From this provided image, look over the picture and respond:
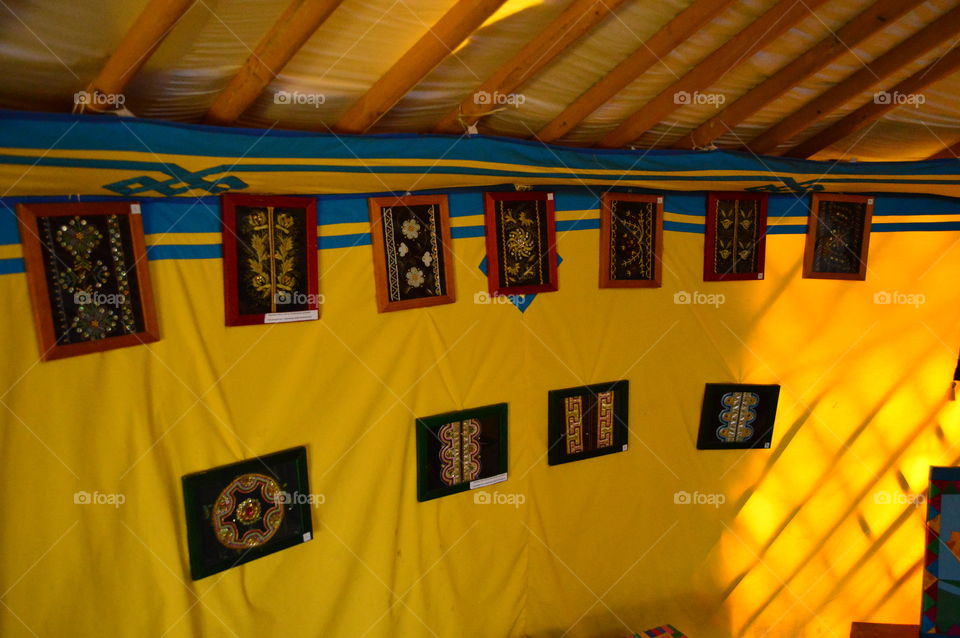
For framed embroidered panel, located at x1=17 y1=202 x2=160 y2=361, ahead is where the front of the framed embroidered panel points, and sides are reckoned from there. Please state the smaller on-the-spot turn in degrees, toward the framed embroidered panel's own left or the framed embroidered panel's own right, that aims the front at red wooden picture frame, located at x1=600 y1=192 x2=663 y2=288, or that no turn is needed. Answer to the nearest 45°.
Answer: approximately 45° to the framed embroidered panel's own left

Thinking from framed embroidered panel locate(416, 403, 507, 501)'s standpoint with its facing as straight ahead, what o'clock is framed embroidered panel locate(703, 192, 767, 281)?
framed embroidered panel locate(703, 192, 767, 281) is roughly at 10 o'clock from framed embroidered panel locate(416, 403, 507, 501).

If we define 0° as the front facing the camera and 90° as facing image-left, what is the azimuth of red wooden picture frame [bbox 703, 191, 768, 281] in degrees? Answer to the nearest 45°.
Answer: approximately 0°

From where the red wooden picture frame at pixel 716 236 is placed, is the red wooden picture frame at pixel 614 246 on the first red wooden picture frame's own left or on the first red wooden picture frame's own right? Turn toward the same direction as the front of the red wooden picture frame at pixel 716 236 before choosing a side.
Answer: on the first red wooden picture frame's own right

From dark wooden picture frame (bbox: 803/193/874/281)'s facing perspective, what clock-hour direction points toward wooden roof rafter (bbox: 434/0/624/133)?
The wooden roof rafter is roughly at 1 o'clock from the dark wooden picture frame.

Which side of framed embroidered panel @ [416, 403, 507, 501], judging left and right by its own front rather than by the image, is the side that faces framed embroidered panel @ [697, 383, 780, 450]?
left

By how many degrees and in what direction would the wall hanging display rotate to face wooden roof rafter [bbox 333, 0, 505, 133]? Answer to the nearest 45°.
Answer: approximately 45° to its right

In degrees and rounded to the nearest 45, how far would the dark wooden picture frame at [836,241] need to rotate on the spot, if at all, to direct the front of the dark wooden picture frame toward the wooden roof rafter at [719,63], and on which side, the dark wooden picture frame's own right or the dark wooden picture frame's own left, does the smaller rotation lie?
0° — it already faces it

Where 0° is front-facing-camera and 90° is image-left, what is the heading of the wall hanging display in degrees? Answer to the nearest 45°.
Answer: approximately 0°
